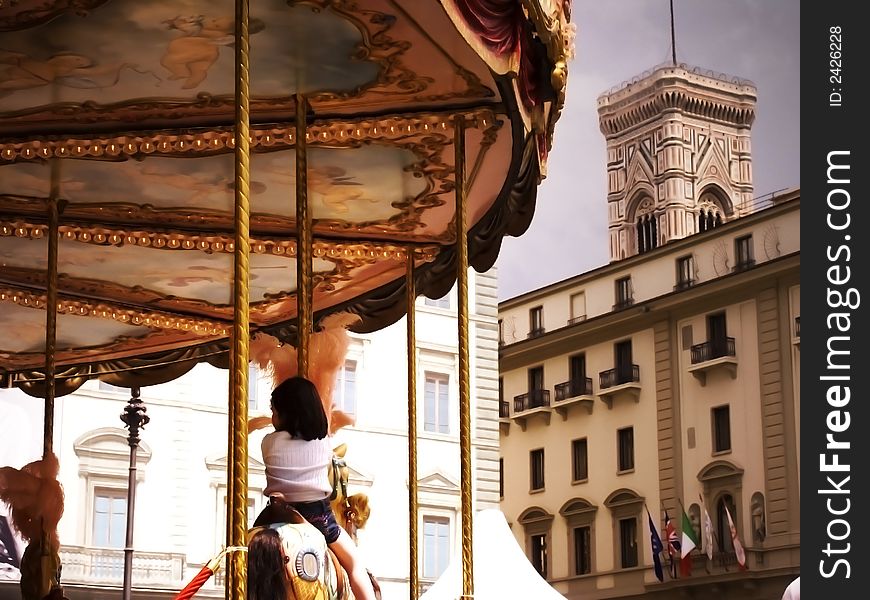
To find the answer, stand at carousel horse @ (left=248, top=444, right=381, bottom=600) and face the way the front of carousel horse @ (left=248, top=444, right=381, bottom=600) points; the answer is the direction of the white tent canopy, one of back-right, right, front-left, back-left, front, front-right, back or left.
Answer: front-left

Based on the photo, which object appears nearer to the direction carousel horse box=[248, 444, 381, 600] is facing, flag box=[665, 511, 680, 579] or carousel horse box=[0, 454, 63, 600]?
the flag

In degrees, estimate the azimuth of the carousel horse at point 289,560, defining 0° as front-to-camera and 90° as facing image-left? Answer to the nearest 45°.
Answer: approximately 225°

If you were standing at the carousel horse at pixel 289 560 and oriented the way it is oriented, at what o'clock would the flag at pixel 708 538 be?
The flag is roughly at 11 o'clock from the carousel horse.

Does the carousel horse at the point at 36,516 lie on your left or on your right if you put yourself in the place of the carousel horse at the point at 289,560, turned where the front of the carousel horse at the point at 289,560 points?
on your left
